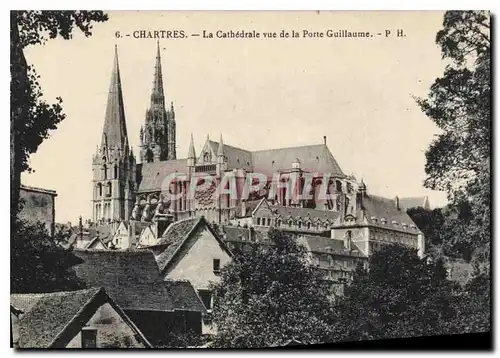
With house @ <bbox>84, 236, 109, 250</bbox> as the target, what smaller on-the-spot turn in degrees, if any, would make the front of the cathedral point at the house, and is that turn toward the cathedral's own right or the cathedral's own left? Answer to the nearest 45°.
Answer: approximately 45° to the cathedral's own left

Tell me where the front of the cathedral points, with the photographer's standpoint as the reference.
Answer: facing away from the viewer and to the left of the viewer

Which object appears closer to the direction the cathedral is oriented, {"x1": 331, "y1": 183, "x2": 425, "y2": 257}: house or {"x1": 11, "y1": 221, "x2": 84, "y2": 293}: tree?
the tree
